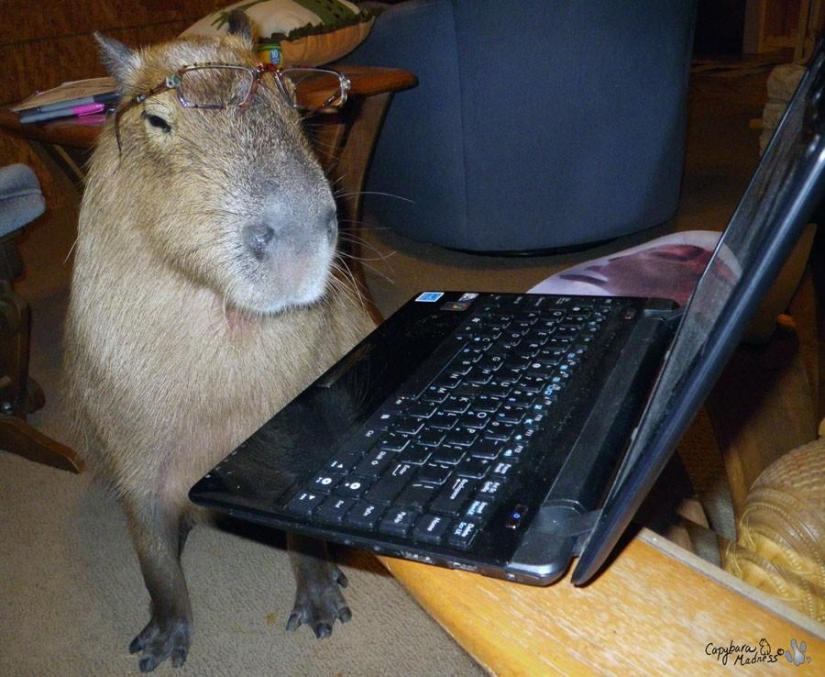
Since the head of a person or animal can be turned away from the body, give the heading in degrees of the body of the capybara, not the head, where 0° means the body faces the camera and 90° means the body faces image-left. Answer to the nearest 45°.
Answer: approximately 315°

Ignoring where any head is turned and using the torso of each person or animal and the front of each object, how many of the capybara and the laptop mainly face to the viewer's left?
1

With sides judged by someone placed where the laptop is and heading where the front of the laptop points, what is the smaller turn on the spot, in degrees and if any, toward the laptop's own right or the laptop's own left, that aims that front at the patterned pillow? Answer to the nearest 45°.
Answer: approximately 90° to the laptop's own right

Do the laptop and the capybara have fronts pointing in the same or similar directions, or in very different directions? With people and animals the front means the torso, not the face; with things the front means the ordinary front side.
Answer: very different directions

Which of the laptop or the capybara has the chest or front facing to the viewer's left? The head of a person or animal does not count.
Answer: the laptop

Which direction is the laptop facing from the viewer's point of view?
to the viewer's left

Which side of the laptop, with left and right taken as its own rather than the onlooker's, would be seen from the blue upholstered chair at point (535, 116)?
right
